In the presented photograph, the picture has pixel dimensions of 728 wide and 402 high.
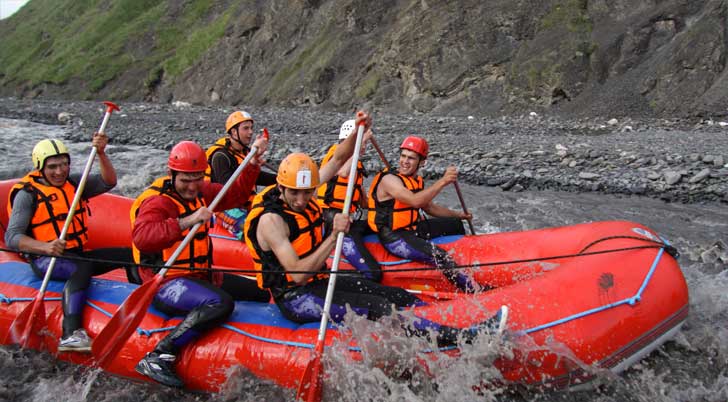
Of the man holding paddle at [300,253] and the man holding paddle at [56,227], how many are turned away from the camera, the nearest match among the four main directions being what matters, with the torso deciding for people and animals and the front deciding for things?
0

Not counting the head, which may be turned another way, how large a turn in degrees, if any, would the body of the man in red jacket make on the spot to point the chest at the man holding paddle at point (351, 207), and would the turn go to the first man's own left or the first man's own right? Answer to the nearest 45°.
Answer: approximately 90° to the first man's own left
